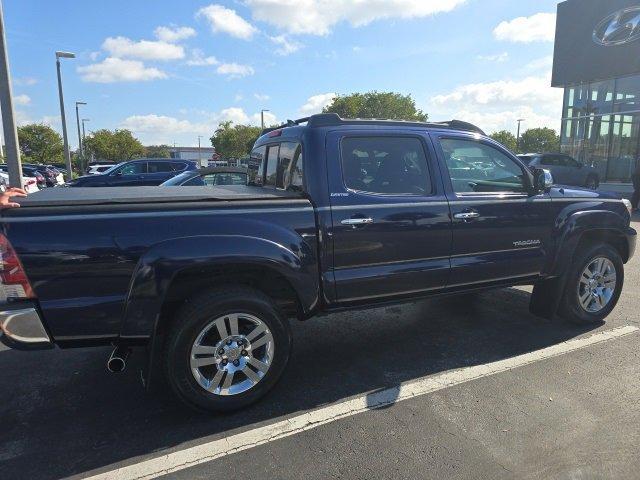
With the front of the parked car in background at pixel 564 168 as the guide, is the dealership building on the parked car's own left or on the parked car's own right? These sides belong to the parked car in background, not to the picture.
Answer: on the parked car's own left

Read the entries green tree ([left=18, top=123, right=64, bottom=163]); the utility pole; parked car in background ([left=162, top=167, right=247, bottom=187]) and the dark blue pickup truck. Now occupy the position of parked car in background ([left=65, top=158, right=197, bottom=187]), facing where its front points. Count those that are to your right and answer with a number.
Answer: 1

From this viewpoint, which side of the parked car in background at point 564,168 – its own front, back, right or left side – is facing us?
right

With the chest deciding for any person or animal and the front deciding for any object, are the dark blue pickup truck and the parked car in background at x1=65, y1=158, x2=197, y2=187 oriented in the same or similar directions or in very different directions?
very different directions

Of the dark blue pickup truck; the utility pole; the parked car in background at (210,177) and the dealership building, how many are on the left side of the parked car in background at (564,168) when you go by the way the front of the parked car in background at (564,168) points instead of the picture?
1

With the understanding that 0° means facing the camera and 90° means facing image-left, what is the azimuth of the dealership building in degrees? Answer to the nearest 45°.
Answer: approximately 45°

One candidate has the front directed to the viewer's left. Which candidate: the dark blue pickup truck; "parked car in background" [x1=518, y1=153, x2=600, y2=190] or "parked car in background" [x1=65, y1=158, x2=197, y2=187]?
"parked car in background" [x1=65, y1=158, x2=197, y2=187]

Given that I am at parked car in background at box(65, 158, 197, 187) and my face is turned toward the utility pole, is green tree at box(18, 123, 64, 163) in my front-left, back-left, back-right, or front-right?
back-right

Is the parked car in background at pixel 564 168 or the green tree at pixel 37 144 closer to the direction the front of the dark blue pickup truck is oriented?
the parked car in background

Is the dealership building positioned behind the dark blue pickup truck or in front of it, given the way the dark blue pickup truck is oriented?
in front

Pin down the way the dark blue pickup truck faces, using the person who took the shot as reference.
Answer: facing away from the viewer and to the right of the viewer

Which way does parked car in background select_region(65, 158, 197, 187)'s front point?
to the viewer's left

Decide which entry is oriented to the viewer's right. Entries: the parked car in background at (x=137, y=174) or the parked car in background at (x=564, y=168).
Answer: the parked car in background at (x=564, y=168)
